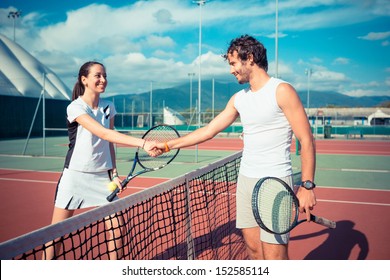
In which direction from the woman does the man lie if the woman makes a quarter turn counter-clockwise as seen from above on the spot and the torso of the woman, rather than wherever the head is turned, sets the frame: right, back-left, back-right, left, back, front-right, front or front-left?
right

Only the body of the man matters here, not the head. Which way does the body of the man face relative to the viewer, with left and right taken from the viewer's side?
facing the viewer and to the left of the viewer

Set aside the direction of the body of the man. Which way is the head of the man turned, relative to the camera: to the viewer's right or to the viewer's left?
to the viewer's left

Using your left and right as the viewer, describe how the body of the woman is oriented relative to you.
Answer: facing the viewer and to the right of the viewer

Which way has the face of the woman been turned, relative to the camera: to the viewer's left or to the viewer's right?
to the viewer's right
